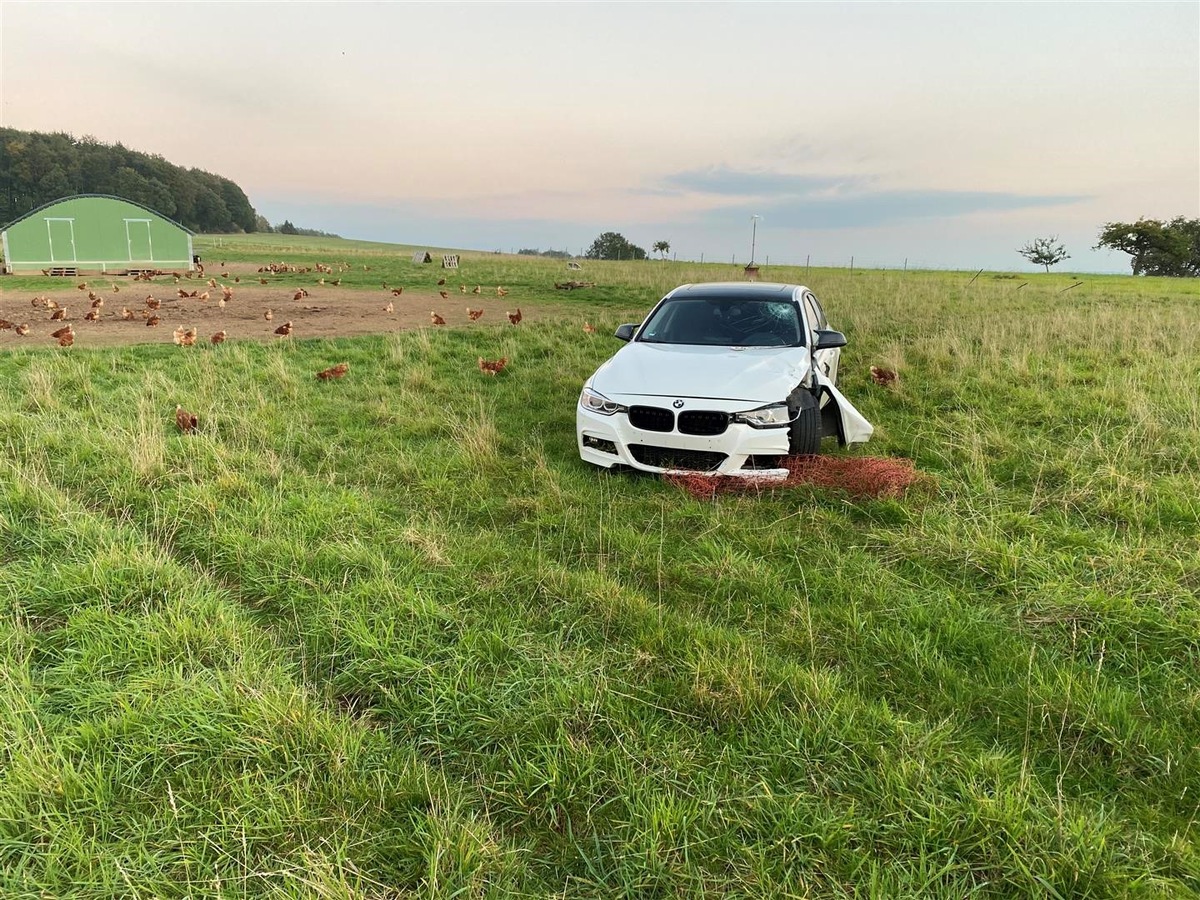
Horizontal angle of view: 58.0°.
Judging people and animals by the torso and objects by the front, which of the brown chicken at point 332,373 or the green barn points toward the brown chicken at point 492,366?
the green barn

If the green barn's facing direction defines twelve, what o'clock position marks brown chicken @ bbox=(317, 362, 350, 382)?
The brown chicken is roughly at 12 o'clock from the green barn.

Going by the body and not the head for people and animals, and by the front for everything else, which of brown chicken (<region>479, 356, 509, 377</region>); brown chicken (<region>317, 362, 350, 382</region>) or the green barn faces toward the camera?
the green barn

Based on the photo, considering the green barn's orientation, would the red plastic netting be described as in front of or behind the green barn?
in front

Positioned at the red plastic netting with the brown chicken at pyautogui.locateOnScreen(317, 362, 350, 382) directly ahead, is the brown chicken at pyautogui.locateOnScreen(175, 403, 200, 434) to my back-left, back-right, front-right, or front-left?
front-left

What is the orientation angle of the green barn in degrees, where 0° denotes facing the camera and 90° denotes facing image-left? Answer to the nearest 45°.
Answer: approximately 0°

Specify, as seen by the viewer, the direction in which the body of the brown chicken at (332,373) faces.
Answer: to the viewer's left

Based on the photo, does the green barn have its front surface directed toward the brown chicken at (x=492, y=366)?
yes

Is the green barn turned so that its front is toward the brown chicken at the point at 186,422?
yes

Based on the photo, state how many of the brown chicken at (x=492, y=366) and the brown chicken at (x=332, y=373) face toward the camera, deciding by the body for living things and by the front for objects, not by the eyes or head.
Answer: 0
